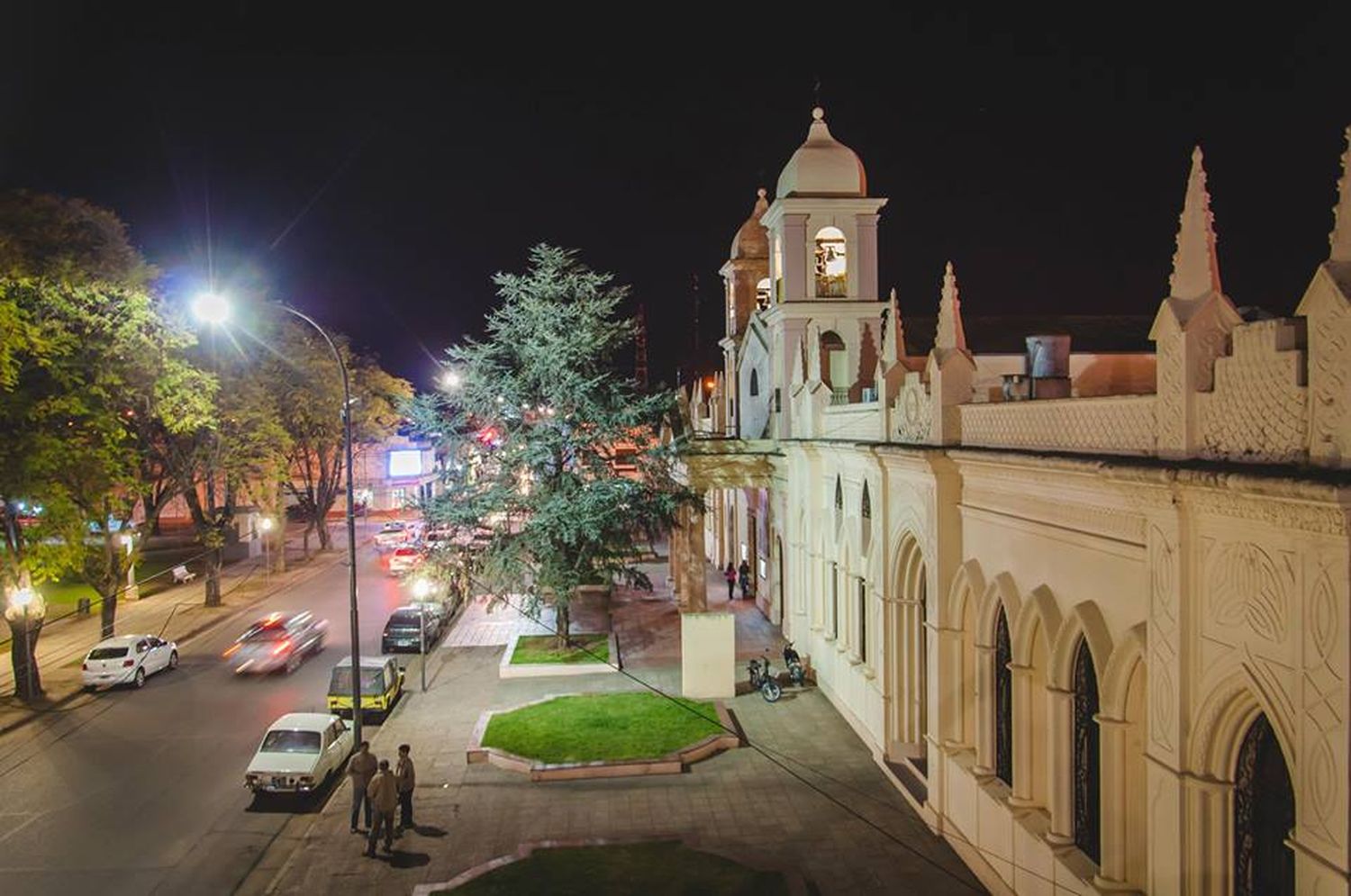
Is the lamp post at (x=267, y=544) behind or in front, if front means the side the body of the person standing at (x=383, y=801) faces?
in front

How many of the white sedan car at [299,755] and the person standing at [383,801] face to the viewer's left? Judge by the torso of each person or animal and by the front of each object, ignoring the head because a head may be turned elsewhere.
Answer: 0

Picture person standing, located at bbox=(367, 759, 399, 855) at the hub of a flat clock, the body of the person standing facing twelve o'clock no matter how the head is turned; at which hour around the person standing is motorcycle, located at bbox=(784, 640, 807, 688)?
The motorcycle is roughly at 2 o'clock from the person standing.

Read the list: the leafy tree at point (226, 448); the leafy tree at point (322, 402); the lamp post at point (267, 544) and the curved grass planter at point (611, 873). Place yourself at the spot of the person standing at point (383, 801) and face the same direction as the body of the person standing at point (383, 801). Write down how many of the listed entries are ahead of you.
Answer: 3

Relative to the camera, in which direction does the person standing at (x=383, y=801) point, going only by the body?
away from the camera

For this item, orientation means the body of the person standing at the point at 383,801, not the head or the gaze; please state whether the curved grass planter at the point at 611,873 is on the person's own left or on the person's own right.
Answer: on the person's own right

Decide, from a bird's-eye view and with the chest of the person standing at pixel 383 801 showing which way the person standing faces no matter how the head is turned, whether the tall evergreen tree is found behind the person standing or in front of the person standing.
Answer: in front
